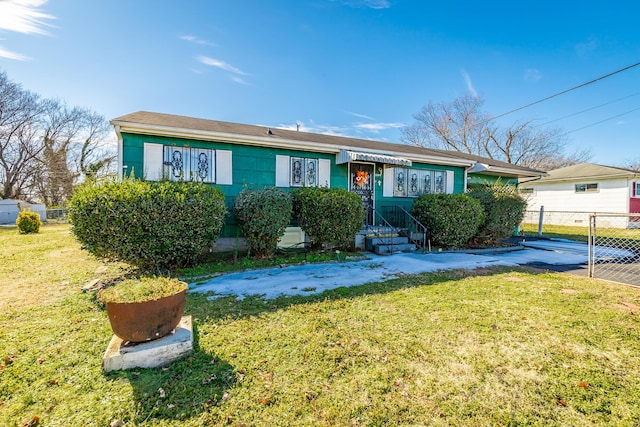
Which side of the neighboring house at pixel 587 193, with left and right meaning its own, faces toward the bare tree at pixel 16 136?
right

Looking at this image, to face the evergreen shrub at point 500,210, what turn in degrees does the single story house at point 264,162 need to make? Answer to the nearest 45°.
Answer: approximately 45° to its left

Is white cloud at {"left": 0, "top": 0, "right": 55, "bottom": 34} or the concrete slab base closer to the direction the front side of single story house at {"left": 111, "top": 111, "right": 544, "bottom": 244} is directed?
the concrete slab base

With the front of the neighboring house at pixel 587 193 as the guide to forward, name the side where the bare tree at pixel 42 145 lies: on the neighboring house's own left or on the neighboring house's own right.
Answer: on the neighboring house's own right

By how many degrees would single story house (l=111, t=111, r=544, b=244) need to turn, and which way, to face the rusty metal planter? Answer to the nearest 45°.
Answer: approximately 45° to its right

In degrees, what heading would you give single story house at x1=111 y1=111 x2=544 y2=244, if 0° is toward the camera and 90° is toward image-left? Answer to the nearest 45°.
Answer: approximately 315°

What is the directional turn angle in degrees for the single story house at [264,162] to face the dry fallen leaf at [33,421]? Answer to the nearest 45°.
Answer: approximately 45° to its right

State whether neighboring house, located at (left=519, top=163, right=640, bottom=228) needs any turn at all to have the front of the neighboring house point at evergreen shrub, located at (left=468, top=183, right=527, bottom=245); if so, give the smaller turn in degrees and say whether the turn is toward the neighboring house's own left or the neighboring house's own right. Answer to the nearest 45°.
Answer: approximately 45° to the neighboring house's own right

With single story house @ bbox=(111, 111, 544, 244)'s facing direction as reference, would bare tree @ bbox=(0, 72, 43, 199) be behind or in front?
behind

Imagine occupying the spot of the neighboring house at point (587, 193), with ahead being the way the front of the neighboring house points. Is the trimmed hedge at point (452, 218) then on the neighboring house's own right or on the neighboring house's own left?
on the neighboring house's own right

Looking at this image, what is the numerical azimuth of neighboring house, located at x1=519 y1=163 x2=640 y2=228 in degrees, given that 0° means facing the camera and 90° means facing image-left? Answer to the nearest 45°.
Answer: approximately 315°
